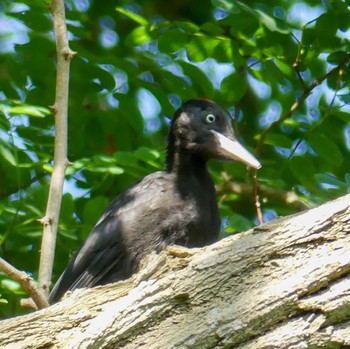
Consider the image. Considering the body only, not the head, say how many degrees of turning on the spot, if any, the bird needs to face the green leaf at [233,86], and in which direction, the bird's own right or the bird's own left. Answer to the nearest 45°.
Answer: approximately 45° to the bird's own left

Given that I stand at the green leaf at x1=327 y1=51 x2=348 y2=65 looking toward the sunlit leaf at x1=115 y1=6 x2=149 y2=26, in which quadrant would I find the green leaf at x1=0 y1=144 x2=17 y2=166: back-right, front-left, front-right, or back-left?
front-left

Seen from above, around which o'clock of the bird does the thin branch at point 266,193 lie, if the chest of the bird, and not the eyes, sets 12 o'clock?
The thin branch is roughly at 11 o'clock from the bird.

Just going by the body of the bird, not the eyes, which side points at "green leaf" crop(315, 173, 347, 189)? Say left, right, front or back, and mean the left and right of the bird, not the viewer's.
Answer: front

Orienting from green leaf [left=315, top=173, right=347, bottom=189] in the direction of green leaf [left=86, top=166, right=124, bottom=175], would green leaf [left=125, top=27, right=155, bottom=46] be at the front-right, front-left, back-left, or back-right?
front-right

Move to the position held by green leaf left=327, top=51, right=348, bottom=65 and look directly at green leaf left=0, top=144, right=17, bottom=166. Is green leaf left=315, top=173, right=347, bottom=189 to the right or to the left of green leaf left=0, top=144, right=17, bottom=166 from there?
left

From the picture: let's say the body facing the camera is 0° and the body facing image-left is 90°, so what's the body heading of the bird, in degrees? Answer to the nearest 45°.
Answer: approximately 270°

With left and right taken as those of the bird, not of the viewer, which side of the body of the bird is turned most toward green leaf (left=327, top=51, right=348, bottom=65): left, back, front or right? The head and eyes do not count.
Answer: front

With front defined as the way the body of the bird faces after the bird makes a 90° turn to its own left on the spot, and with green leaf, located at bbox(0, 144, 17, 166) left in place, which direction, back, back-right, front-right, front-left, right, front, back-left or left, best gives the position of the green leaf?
left
